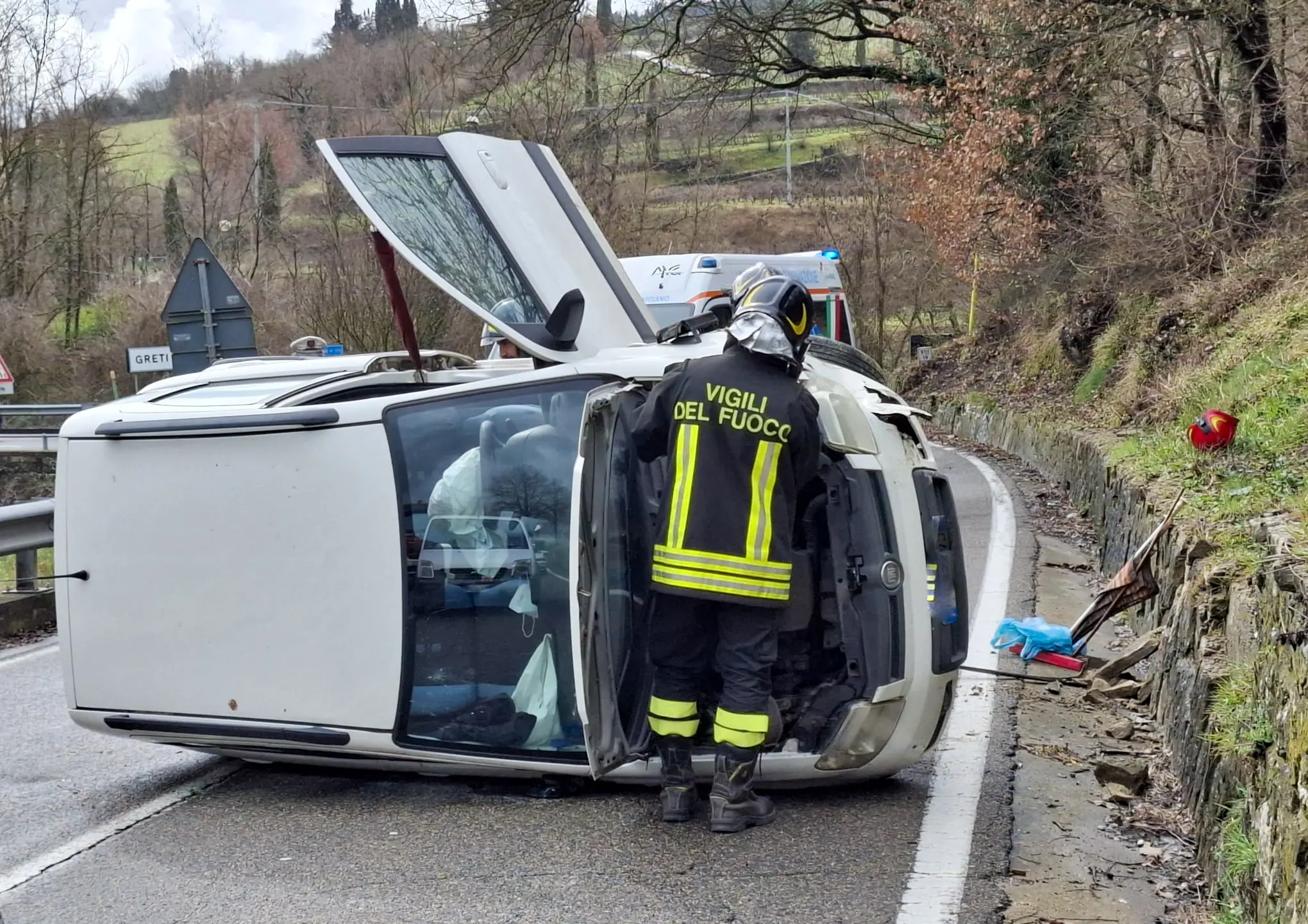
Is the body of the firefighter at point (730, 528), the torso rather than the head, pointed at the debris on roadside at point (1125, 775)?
no

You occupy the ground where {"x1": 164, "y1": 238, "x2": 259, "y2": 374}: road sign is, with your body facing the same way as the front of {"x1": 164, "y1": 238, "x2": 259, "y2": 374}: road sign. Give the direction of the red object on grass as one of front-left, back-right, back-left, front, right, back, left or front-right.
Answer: back-right

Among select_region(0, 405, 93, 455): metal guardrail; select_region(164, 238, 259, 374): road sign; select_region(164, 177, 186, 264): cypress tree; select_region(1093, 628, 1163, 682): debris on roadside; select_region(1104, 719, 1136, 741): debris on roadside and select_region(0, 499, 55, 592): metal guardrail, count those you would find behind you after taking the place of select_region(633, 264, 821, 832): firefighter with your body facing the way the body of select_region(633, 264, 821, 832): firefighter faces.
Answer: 0

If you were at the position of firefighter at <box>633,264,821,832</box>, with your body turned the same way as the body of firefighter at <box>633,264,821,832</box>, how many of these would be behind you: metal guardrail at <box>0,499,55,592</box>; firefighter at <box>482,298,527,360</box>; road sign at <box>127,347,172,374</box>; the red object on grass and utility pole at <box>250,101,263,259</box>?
0

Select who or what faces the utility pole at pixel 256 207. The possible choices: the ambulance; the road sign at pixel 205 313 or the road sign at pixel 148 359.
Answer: the road sign at pixel 205 313

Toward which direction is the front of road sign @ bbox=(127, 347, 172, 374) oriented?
toward the camera

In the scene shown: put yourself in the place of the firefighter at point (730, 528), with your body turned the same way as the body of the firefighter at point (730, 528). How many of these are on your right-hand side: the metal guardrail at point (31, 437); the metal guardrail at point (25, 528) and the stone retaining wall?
1

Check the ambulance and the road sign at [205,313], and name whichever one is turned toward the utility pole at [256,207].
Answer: the road sign

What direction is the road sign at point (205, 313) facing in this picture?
away from the camera

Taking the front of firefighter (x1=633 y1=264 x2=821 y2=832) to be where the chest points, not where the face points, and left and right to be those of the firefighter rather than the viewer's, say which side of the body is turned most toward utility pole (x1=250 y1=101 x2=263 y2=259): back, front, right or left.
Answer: front

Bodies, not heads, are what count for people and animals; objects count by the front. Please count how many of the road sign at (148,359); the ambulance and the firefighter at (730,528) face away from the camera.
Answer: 1

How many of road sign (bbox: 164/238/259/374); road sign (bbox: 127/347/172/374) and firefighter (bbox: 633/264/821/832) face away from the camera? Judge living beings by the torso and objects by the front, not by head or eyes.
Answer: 2

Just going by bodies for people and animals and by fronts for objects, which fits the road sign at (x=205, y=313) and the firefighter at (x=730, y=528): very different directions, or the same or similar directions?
same or similar directions

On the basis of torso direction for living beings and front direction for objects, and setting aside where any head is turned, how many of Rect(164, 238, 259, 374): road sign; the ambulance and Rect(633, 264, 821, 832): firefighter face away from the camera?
2

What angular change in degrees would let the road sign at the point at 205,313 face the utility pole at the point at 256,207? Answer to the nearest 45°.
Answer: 0° — it already faces it

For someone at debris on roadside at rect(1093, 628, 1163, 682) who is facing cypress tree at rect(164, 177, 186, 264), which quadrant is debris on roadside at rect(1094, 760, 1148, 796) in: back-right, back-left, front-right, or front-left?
back-left

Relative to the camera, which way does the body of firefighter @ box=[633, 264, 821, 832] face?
away from the camera

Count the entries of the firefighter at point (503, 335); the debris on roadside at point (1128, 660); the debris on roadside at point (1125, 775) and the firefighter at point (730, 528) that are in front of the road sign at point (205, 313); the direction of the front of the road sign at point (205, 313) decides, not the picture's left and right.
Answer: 0

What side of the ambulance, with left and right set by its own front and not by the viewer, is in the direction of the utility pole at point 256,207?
right

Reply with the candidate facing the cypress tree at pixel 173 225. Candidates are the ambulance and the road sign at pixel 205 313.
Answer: the road sign

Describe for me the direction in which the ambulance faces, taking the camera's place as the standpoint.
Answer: facing the viewer and to the left of the viewer

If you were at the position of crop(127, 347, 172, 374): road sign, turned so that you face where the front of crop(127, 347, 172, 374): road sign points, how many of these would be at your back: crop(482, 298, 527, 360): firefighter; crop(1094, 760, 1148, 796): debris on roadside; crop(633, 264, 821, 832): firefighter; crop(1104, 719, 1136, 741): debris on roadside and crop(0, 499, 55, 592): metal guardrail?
0
